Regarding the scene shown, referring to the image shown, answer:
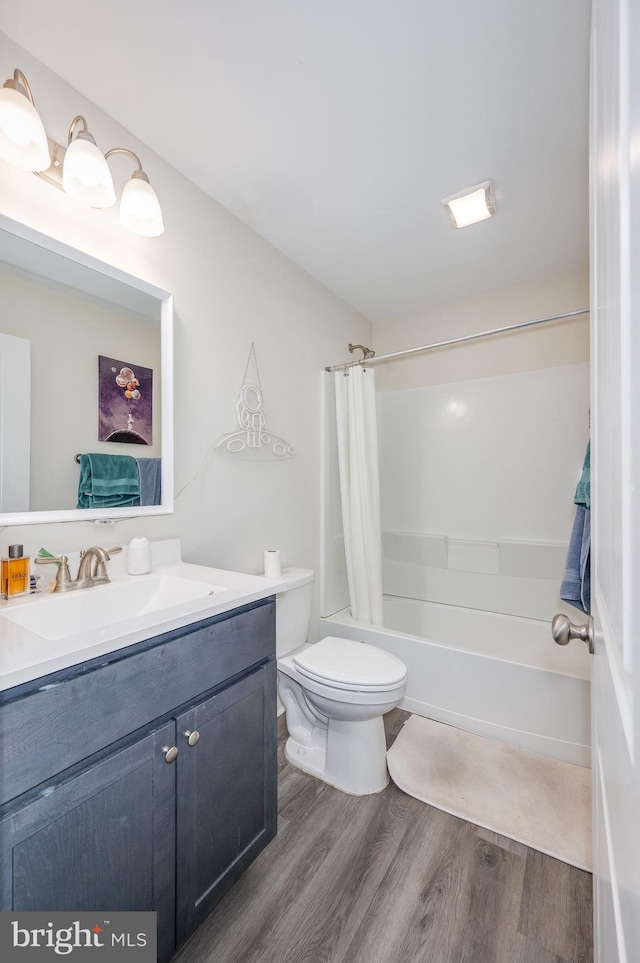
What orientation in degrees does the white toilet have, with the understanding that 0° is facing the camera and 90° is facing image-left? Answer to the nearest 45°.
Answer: approximately 315°

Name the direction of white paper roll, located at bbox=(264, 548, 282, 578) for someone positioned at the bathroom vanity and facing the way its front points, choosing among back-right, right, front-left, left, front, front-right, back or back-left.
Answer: left

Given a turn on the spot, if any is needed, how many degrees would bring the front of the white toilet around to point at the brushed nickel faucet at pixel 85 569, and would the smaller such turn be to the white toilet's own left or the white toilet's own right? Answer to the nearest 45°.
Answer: approximately 90° to the white toilet's own right

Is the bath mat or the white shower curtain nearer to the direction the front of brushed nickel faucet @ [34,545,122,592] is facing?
the bath mat

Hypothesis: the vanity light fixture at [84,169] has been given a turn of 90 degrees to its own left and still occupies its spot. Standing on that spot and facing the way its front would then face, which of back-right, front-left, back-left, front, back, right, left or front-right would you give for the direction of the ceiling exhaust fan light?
front-right

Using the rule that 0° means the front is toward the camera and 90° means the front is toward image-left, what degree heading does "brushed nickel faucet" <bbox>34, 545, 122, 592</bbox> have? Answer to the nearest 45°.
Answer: approximately 315°

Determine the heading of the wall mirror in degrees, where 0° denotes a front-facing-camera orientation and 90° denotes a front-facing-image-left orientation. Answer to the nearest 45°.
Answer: approximately 315°

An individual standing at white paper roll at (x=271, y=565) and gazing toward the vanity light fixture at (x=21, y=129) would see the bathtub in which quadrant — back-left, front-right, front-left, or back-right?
back-left

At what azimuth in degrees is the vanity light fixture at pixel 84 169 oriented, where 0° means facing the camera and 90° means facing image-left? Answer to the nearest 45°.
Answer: approximately 315°

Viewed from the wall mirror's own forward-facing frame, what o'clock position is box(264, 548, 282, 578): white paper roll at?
The white paper roll is roughly at 10 o'clock from the wall mirror.
